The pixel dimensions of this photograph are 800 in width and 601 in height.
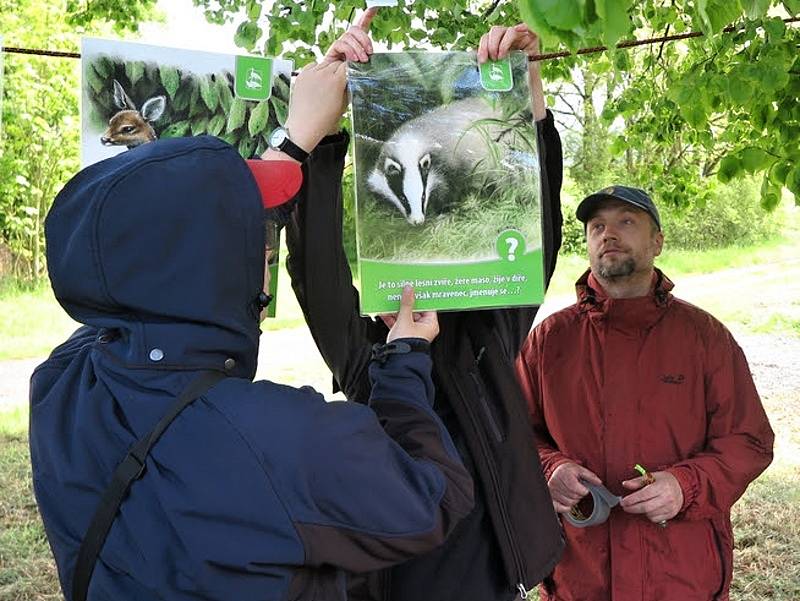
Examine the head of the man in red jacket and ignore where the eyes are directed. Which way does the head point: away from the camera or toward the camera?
toward the camera

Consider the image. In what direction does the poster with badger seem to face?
toward the camera

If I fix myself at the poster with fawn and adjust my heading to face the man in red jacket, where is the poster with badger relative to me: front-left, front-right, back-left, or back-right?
front-right

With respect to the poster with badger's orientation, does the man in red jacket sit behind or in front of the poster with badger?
behind

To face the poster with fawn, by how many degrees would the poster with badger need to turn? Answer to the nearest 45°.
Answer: approximately 90° to its right
